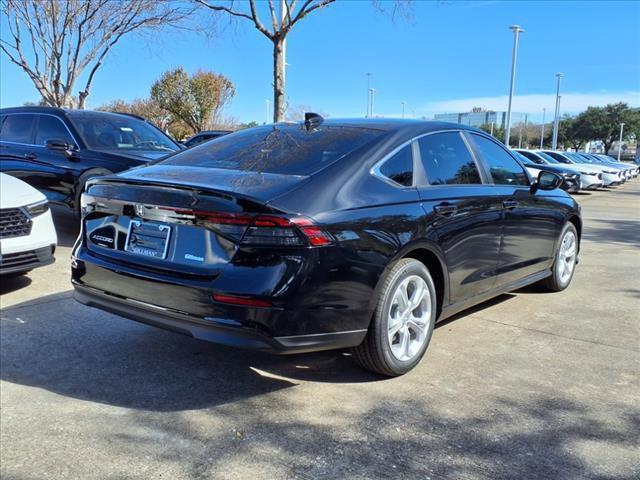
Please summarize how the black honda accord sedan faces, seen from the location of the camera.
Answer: facing away from the viewer and to the right of the viewer

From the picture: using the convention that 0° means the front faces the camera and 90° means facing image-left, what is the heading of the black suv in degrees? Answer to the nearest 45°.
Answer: approximately 315°

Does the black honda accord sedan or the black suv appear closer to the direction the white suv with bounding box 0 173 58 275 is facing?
the black honda accord sedan

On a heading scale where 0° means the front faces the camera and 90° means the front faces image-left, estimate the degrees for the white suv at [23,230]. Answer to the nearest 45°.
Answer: approximately 315°

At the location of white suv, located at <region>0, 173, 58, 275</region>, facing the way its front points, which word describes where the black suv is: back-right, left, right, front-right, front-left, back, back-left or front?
back-left

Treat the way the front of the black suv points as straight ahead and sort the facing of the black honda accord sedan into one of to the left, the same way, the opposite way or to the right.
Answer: to the left
